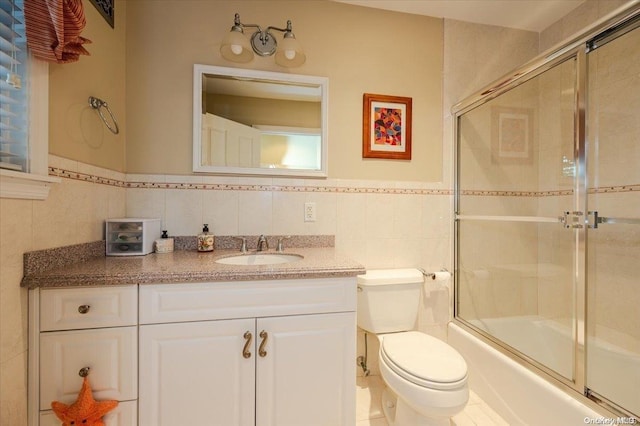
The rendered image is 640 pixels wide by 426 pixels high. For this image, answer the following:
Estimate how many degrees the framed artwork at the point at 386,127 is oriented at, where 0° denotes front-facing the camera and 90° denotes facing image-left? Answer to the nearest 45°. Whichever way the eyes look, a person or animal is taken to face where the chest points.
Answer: approximately 0°

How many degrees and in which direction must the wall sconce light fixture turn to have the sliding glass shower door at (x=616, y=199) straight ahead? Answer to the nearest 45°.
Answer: approximately 90° to its left

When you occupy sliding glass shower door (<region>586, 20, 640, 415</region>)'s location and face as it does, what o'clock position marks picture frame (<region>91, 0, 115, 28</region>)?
The picture frame is roughly at 12 o'clock from the sliding glass shower door.

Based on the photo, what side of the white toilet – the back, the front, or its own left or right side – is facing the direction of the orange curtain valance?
right

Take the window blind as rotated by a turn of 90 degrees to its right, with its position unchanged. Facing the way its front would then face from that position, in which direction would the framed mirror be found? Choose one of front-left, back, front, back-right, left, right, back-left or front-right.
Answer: back-left
